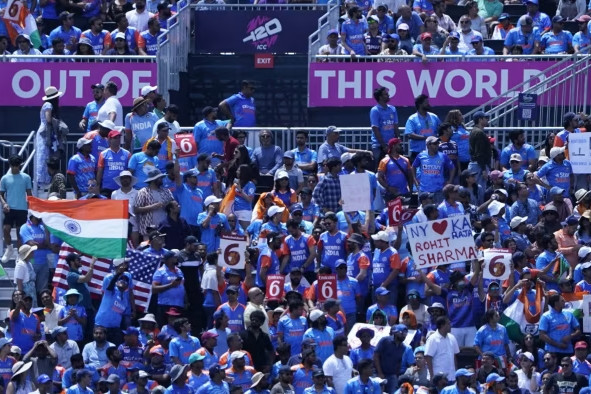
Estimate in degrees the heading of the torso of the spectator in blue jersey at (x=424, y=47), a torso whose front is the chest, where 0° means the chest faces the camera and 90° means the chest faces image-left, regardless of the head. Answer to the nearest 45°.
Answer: approximately 0°

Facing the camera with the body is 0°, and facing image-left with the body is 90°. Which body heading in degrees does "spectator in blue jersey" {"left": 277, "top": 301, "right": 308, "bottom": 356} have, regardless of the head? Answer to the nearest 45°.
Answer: approximately 315°

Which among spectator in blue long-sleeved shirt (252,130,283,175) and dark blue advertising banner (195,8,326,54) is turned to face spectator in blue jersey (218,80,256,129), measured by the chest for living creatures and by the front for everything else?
the dark blue advertising banner

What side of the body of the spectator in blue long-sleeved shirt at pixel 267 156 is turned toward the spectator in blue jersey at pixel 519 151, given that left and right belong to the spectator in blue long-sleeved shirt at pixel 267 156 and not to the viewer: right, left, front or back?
left

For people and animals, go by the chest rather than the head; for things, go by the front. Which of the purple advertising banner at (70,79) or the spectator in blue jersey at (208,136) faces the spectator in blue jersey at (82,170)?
the purple advertising banner

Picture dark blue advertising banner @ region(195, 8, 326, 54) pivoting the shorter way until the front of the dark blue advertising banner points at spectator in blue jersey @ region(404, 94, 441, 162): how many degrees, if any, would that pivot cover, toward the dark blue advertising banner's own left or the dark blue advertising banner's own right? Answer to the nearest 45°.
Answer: approximately 45° to the dark blue advertising banner's own left

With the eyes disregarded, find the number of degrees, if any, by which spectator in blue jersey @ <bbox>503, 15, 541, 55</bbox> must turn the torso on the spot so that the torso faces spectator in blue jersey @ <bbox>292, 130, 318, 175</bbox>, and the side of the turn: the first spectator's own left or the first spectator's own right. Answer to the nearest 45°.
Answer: approximately 45° to the first spectator's own right
